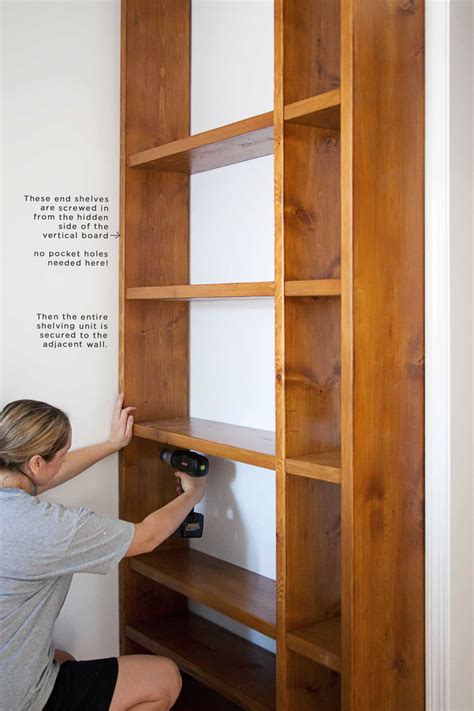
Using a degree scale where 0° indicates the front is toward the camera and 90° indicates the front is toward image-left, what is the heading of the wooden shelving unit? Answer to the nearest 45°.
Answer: approximately 45°
